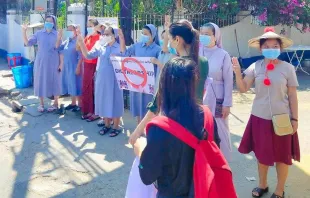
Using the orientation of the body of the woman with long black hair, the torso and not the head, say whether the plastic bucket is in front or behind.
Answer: in front

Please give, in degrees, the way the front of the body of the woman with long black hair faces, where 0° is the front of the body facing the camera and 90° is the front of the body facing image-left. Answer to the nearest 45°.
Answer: approximately 135°

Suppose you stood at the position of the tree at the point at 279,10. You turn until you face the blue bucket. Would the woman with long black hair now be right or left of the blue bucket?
left

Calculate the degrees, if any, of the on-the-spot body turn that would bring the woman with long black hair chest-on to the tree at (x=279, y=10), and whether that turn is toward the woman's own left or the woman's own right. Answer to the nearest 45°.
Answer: approximately 45° to the woman's own right

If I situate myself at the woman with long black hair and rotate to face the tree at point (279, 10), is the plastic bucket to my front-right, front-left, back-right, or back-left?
front-left

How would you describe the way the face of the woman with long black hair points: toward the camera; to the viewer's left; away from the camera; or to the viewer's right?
away from the camera
